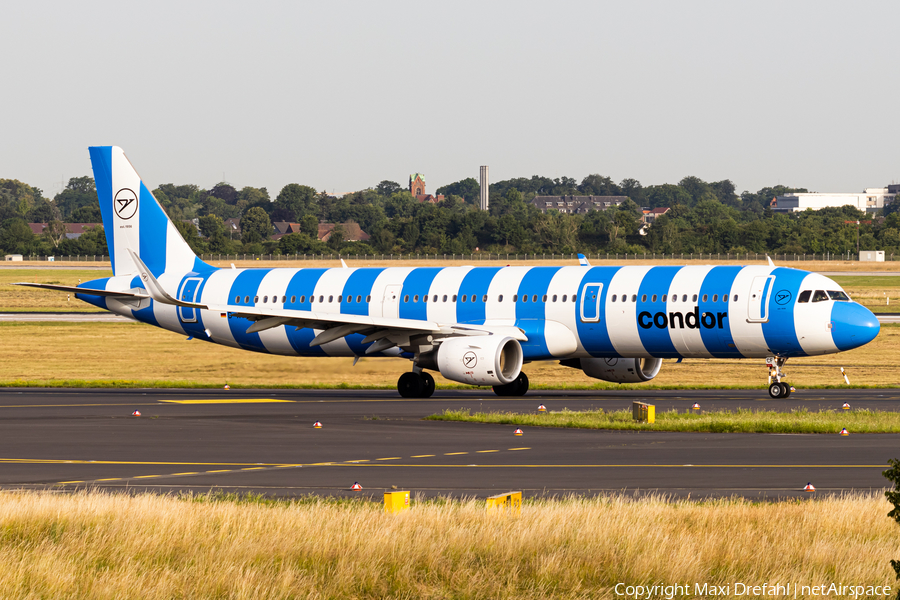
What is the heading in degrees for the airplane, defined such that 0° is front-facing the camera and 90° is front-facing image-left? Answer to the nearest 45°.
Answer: approximately 315°

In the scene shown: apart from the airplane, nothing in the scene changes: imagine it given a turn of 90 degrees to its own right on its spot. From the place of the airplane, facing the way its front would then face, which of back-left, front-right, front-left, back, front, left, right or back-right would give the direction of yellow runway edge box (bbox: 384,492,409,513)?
front-left
